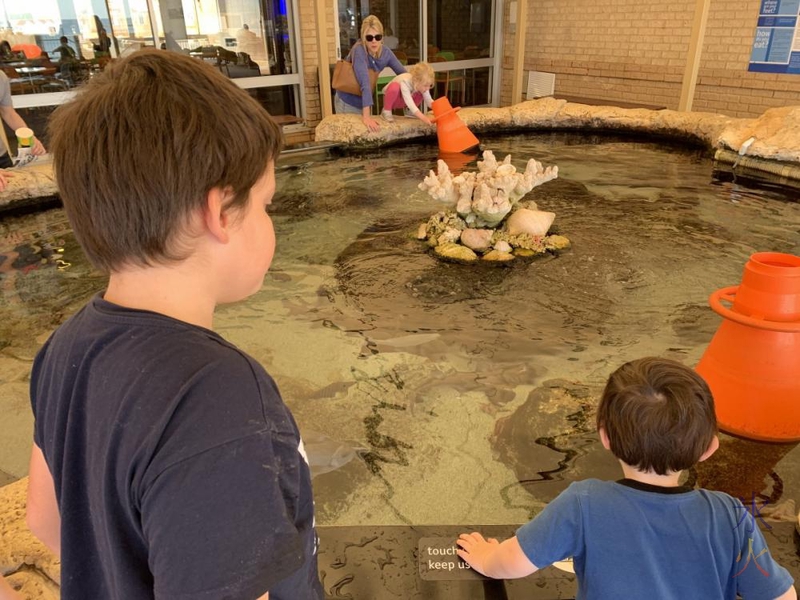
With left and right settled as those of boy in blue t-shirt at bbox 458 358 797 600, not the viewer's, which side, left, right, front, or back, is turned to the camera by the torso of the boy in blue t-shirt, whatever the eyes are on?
back

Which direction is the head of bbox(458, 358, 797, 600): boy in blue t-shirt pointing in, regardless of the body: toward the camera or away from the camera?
away from the camera

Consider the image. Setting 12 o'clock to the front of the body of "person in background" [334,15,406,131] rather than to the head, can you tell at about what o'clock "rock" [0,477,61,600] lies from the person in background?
The rock is roughly at 2 o'clock from the person in background.

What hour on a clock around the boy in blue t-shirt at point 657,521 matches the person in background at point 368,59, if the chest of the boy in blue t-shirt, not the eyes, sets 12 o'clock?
The person in background is roughly at 11 o'clock from the boy in blue t-shirt.

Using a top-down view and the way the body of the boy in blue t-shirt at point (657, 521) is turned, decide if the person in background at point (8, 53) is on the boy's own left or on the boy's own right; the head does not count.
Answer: on the boy's own left

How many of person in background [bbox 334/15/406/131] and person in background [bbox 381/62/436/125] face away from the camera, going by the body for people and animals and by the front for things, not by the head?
0

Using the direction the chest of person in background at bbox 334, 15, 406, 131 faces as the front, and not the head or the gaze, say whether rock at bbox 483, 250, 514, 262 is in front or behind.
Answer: in front

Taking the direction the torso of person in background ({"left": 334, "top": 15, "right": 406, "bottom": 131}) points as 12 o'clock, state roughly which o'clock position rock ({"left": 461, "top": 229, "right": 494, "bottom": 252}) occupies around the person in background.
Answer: The rock is roughly at 1 o'clock from the person in background.

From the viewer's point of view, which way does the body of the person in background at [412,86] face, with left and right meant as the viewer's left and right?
facing the viewer and to the right of the viewer

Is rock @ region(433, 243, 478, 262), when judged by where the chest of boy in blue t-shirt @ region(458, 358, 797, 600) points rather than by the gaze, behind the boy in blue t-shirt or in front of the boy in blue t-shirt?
in front

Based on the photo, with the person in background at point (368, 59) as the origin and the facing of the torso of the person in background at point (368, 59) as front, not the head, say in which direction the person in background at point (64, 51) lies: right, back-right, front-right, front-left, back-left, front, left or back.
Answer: back-right

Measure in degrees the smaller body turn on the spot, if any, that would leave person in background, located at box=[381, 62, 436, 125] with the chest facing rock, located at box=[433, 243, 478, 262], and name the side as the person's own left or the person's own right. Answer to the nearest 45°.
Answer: approximately 45° to the person's own right

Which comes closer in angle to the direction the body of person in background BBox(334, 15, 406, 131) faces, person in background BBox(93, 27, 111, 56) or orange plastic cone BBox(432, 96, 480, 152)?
the orange plastic cone
